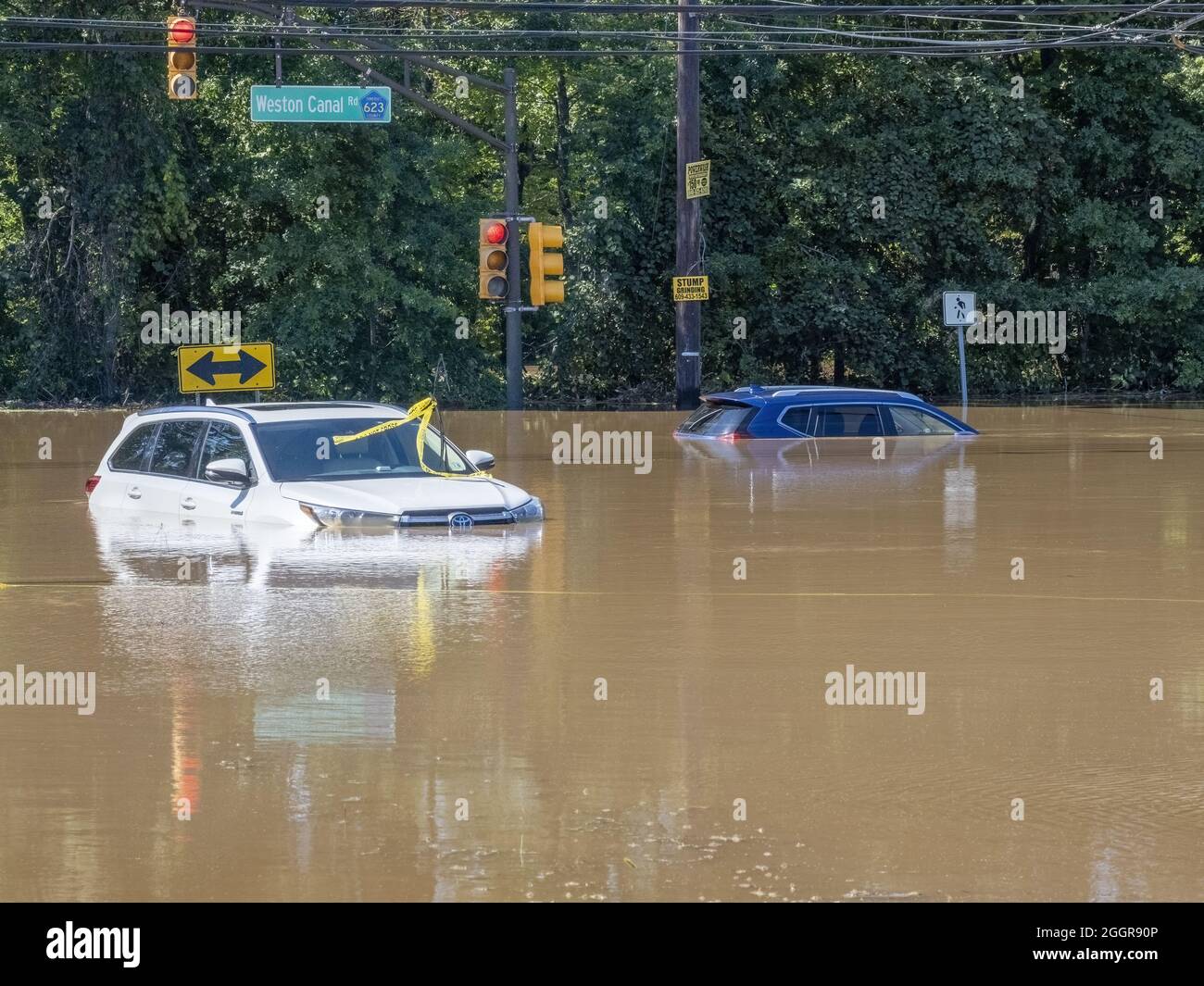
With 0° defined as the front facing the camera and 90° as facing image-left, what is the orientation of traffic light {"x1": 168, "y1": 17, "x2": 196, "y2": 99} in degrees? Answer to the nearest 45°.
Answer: approximately 0°

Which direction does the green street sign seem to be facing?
toward the camera

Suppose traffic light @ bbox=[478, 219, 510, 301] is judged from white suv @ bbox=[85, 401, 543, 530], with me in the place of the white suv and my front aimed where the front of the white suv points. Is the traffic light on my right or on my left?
on my left

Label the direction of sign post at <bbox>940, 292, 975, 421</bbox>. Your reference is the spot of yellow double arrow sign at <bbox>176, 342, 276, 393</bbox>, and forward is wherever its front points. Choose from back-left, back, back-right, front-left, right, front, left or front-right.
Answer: back-left

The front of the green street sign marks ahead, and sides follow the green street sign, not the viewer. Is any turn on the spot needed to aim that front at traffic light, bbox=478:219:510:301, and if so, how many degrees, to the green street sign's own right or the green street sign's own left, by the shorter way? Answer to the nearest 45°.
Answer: approximately 90° to the green street sign's own left

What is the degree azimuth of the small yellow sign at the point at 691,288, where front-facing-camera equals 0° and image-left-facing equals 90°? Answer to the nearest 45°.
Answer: approximately 0°

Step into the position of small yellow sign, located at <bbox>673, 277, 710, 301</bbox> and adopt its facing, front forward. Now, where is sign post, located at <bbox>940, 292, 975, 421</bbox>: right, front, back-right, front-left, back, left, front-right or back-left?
back-left

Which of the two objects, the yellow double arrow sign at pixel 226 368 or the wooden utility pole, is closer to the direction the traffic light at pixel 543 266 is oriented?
the wooden utility pole

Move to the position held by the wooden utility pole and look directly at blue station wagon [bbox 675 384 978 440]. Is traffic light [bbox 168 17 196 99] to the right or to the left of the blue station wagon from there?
right

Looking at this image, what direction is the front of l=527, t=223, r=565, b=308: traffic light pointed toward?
to the viewer's right

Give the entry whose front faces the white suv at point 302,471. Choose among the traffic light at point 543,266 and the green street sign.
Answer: the green street sign
